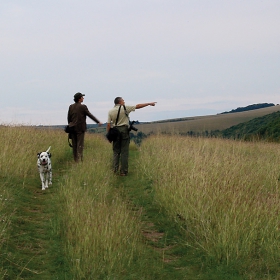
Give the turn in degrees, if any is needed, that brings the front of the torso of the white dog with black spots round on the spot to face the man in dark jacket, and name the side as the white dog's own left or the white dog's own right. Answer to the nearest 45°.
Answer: approximately 180°

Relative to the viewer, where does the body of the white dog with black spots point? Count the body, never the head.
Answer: toward the camera
